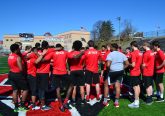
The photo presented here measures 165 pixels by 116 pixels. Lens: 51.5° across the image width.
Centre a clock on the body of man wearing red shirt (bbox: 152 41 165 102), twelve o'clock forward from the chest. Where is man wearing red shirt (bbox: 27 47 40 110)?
man wearing red shirt (bbox: 27 47 40 110) is roughly at 11 o'clock from man wearing red shirt (bbox: 152 41 165 102).

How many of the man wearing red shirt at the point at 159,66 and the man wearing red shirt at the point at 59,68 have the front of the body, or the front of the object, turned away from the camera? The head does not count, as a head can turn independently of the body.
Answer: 1

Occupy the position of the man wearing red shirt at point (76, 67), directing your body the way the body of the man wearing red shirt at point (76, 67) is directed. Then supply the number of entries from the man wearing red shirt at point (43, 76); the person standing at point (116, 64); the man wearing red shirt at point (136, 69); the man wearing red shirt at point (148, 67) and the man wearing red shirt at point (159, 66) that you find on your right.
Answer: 4

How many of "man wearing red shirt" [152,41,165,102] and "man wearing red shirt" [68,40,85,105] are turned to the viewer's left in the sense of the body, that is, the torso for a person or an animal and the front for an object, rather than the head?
1

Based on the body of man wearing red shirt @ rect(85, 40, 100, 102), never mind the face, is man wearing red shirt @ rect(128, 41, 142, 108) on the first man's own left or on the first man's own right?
on the first man's own right

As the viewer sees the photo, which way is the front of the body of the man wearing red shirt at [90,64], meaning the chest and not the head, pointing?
away from the camera

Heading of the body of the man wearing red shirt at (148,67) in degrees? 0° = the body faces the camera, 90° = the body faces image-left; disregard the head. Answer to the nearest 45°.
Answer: approximately 135°

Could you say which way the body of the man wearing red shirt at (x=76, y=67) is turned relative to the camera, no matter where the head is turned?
away from the camera

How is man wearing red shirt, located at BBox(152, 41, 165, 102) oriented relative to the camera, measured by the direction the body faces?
to the viewer's left

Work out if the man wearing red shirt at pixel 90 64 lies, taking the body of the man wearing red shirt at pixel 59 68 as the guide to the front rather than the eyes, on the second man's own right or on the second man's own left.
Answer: on the second man's own right

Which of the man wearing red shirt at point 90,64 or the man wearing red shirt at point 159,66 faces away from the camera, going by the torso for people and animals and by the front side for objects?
the man wearing red shirt at point 90,64

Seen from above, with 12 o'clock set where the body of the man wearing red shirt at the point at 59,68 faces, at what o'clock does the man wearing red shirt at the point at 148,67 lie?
the man wearing red shirt at the point at 148,67 is roughly at 3 o'clock from the man wearing red shirt at the point at 59,68.

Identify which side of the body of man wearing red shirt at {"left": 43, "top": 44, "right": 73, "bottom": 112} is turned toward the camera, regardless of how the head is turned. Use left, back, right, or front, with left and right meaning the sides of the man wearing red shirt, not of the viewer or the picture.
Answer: back
